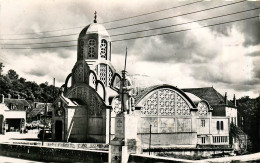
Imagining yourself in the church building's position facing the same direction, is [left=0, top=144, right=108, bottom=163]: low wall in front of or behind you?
in front

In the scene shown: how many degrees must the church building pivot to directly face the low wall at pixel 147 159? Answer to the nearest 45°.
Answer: approximately 45° to its left

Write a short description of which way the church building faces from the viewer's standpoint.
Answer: facing the viewer and to the left of the viewer

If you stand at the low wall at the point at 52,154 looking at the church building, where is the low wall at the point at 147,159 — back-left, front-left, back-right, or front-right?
back-right
